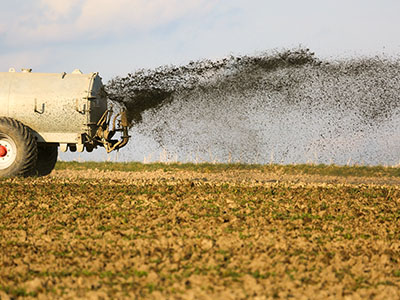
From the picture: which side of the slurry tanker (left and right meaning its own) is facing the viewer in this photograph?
left
